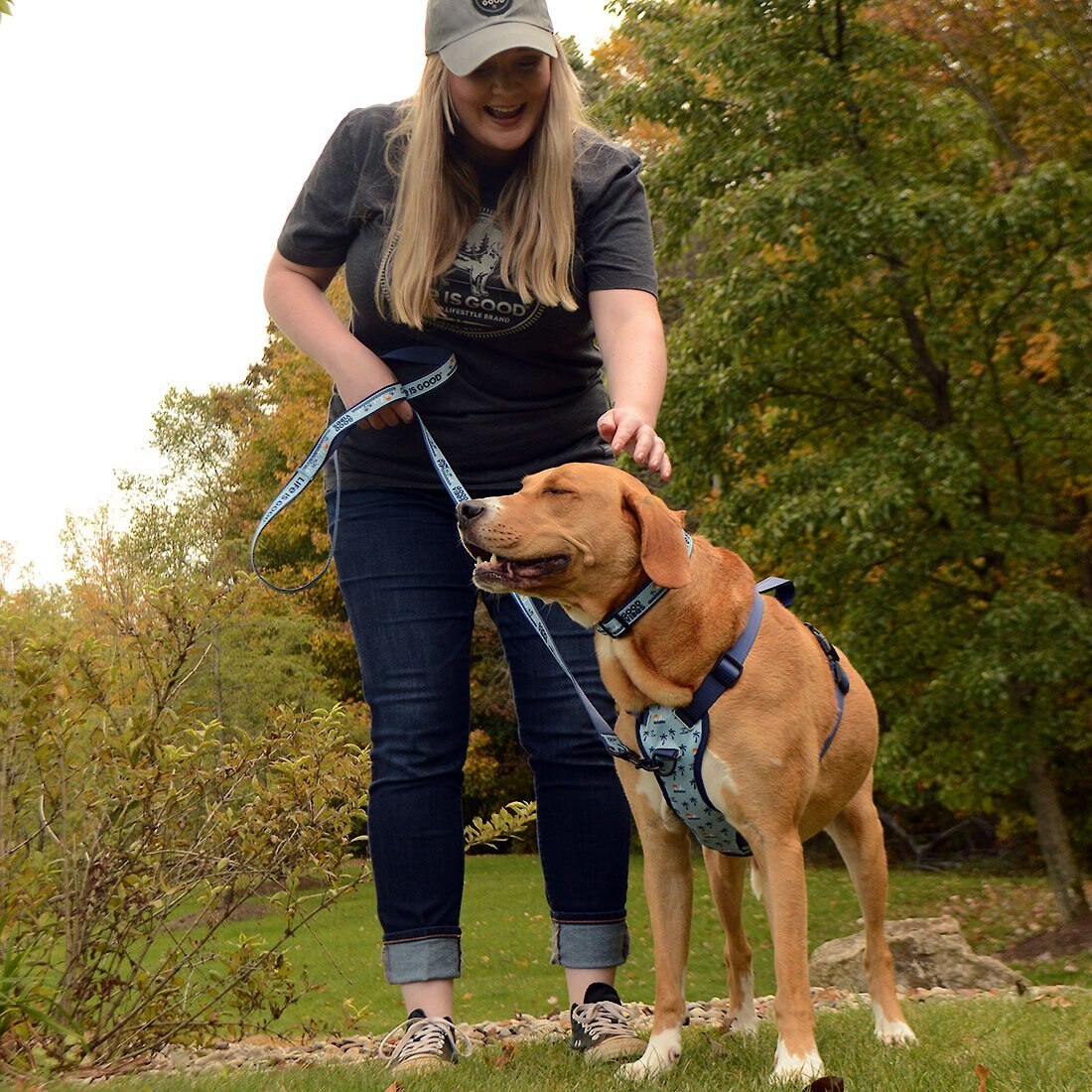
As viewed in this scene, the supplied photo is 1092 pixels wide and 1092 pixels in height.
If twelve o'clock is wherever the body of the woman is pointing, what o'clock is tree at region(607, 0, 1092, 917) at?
The tree is roughly at 7 o'clock from the woman.

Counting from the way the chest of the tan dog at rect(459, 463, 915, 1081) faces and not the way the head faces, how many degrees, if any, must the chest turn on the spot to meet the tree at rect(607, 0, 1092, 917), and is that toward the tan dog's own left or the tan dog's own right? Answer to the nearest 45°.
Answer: approximately 135° to the tan dog's own right

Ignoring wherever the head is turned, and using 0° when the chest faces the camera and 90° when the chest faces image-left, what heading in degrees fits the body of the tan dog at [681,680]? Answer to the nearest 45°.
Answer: approximately 45°

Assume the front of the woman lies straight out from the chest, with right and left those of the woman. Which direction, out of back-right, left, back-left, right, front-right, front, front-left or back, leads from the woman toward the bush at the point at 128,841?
back-right

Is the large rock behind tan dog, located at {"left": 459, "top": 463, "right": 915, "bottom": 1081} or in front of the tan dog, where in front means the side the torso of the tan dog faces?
behind

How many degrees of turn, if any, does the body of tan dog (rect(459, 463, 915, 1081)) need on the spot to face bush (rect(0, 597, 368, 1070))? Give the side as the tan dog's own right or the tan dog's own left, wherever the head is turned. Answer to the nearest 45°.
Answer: approximately 90° to the tan dog's own right

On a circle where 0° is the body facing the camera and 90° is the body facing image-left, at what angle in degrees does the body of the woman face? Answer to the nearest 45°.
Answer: approximately 0°

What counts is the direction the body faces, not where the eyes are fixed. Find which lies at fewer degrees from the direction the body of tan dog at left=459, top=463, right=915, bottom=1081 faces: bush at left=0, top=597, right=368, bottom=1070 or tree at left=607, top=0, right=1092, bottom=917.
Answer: the bush
